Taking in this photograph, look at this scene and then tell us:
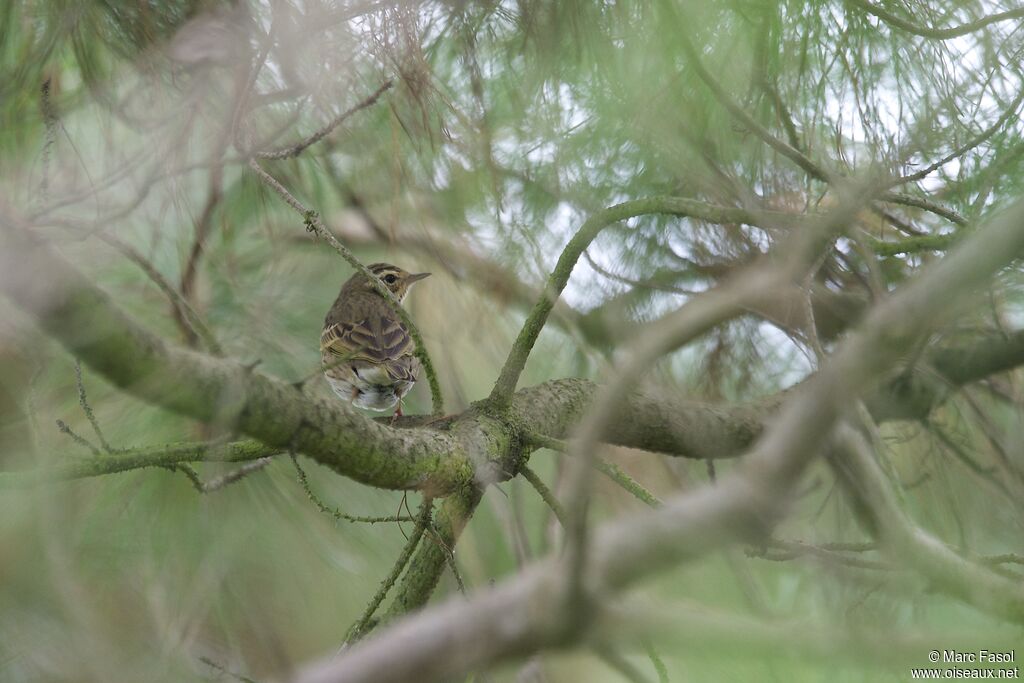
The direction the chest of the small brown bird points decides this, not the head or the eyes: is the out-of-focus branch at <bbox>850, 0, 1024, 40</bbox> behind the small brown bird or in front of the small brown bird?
in front

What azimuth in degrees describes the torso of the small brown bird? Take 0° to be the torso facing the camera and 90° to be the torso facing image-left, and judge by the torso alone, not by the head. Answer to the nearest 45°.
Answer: approximately 180°

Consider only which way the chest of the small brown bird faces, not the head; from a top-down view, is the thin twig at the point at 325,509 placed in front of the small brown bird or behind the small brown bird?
behind

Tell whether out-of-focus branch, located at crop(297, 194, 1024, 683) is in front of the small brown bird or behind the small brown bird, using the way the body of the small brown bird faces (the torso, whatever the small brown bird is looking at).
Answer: behind
